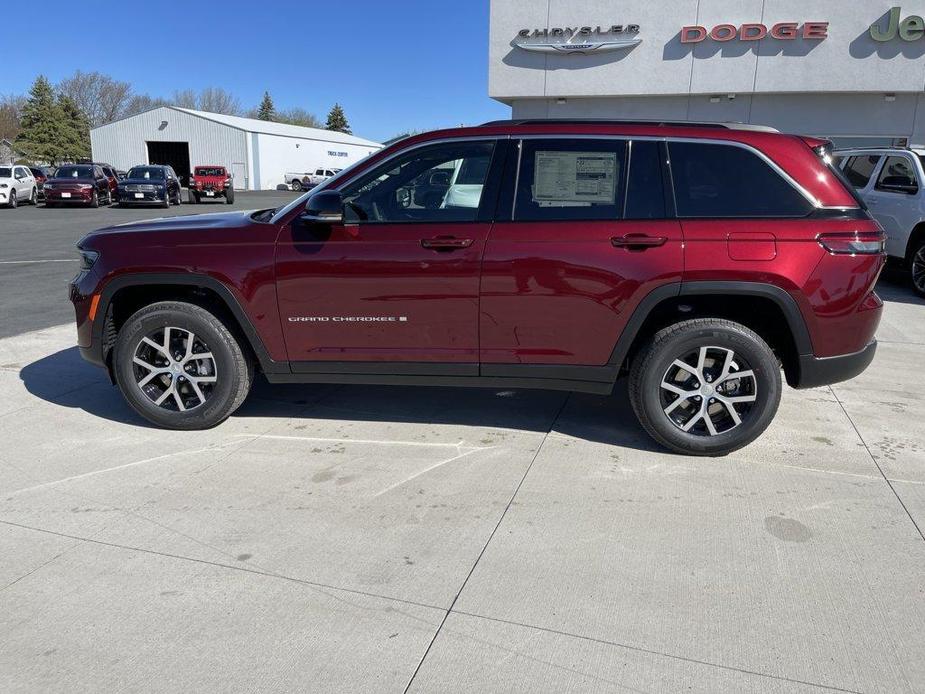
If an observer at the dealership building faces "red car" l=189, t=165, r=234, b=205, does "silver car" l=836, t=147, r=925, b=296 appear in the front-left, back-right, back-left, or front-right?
back-left

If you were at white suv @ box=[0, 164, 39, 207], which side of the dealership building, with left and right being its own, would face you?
right

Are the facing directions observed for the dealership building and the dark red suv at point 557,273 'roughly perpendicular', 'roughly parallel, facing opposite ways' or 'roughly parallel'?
roughly perpendicular

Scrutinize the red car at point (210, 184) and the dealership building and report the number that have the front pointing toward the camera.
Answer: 2

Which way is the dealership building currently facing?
toward the camera

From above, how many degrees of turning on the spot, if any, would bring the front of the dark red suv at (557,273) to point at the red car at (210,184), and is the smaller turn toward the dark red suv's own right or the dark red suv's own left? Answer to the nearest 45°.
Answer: approximately 45° to the dark red suv's own right

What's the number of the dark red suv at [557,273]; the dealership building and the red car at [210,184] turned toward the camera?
2

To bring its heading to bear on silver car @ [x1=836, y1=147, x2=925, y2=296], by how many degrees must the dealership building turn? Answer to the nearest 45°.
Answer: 0° — it already faces it

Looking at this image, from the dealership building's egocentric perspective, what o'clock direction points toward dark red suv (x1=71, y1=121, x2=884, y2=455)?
The dark red suv is roughly at 12 o'clock from the dealership building.

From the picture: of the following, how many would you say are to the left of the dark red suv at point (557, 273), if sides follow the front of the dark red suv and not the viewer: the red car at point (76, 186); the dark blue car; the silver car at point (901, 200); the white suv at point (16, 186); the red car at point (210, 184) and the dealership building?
0

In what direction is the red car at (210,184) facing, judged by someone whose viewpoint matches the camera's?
facing the viewer

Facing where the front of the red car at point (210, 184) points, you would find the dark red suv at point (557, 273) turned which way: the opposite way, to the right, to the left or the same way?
to the right

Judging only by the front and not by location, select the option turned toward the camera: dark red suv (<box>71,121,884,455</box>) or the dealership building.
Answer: the dealership building

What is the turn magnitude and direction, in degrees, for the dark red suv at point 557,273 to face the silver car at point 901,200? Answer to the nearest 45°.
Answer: approximately 135° to its right

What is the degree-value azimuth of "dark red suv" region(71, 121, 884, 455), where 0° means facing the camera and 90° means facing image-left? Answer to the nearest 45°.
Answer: approximately 90°

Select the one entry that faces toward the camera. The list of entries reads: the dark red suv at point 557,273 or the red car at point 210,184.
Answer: the red car

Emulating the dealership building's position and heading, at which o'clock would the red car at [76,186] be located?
The red car is roughly at 3 o'clock from the dealership building.

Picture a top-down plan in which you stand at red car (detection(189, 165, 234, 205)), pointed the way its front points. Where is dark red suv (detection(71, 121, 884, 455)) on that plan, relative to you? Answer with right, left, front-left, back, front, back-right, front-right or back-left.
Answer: front
